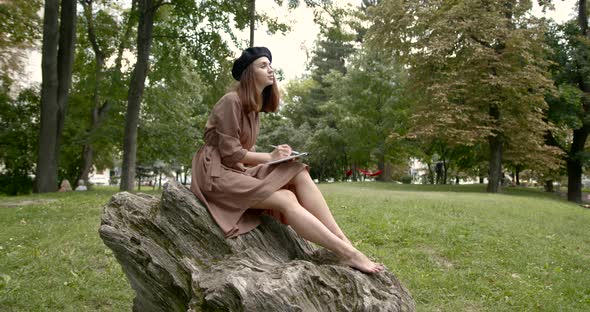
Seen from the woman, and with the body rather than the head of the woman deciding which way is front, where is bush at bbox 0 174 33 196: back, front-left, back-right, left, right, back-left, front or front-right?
back-left

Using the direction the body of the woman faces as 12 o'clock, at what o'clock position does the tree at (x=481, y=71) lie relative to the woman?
The tree is roughly at 10 o'clock from the woman.

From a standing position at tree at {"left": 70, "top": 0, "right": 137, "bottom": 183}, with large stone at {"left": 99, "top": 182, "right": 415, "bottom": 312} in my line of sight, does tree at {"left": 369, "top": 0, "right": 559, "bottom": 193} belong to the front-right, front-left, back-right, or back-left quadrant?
front-left

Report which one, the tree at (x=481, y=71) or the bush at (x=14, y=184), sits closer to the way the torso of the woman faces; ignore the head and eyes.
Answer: the tree

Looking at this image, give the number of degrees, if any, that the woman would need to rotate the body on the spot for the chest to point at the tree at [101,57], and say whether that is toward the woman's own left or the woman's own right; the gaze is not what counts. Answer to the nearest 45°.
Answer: approximately 135° to the woman's own left

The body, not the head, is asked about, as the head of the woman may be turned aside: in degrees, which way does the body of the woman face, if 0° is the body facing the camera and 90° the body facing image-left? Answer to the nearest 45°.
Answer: approximately 270°

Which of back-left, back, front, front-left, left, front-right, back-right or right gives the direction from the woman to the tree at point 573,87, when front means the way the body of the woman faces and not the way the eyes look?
front-left

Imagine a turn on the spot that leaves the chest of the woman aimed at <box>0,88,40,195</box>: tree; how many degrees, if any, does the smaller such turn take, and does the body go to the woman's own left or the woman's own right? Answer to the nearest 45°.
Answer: approximately 135° to the woman's own left
